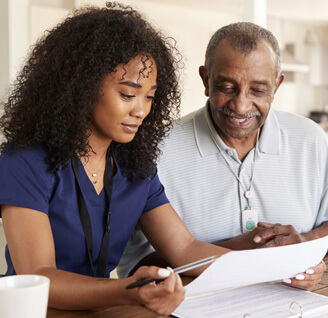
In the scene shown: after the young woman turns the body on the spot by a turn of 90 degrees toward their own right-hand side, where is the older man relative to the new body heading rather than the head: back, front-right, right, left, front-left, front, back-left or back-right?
back

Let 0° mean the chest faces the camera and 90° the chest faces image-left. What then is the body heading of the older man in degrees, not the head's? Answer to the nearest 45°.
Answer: approximately 0°

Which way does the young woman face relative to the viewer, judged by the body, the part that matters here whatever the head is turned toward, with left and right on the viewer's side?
facing the viewer and to the right of the viewer

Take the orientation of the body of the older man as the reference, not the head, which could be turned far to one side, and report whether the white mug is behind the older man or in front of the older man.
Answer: in front
